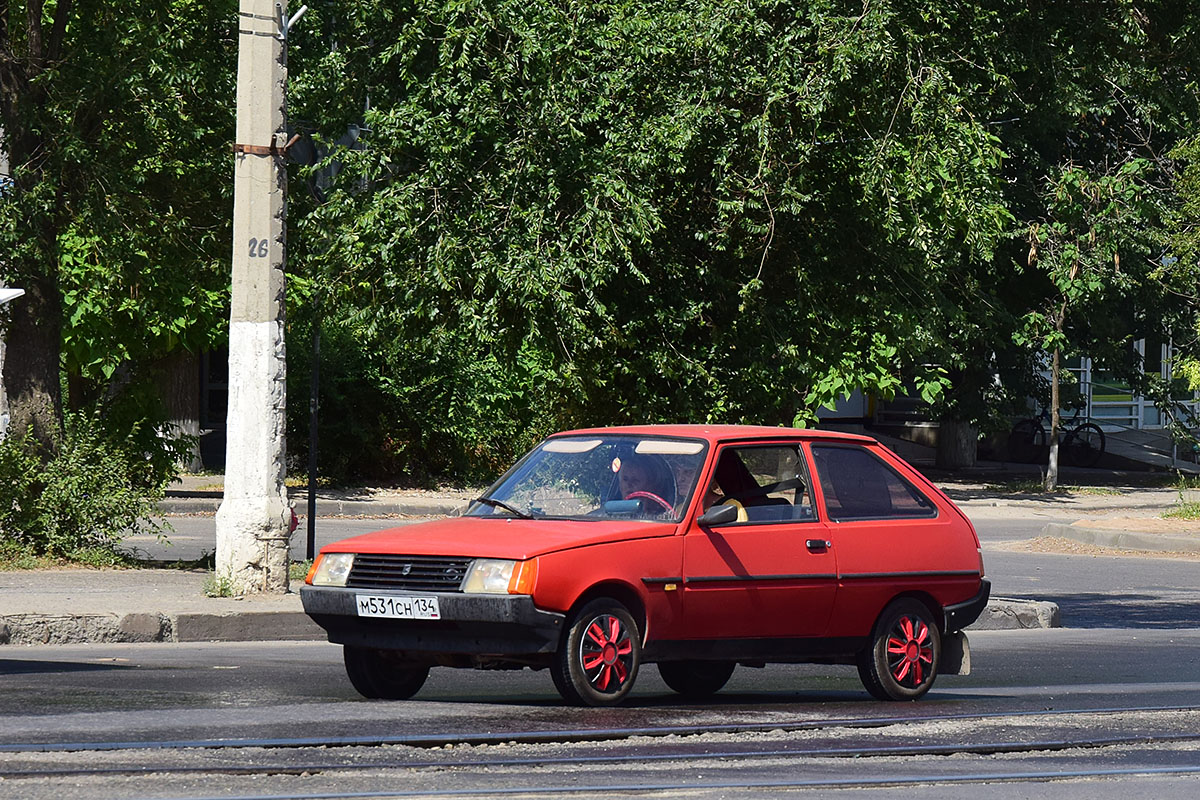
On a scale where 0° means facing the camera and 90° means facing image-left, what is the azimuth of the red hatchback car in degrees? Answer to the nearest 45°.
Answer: approximately 45°

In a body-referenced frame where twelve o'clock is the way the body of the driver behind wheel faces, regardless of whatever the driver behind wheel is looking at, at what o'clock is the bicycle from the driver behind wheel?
The bicycle is roughly at 5 o'clock from the driver behind wheel.

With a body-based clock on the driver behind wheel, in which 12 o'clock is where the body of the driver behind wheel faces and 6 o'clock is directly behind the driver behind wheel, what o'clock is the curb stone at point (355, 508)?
The curb stone is roughly at 4 o'clock from the driver behind wheel.

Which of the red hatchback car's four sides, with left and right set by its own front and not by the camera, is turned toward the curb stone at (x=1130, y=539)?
back

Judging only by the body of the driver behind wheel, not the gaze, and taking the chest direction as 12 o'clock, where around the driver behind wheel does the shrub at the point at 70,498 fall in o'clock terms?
The shrub is roughly at 3 o'clock from the driver behind wheel.

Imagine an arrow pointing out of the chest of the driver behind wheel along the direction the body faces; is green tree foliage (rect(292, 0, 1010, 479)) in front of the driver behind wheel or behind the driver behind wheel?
behind

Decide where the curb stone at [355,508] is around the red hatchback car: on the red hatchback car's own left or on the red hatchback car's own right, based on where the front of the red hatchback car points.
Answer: on the red hatchback car's own right

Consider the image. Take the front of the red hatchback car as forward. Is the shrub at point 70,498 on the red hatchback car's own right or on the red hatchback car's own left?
on the red hatchback car's own right

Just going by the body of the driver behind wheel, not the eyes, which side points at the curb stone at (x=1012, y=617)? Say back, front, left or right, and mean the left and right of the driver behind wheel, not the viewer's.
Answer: back

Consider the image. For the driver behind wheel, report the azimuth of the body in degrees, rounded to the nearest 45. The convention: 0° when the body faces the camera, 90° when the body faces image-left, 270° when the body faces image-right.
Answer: approximately 45°

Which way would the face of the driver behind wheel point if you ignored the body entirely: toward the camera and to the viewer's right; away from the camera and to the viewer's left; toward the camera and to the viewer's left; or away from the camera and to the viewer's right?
toward the camera and to the viewer's left

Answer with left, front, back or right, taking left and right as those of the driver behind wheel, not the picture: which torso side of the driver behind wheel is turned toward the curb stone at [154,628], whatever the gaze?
right

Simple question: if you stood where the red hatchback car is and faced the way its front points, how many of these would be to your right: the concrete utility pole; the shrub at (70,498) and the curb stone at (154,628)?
3

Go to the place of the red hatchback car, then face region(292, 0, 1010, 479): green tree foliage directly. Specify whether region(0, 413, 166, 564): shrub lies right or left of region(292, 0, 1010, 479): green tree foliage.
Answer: left
